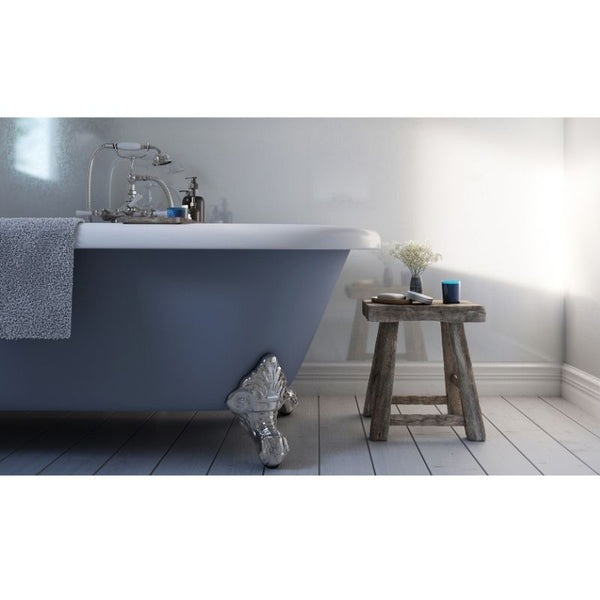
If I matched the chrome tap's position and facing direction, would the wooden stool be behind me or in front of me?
in front

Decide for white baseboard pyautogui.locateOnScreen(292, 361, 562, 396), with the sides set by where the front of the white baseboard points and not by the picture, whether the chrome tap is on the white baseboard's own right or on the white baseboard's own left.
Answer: on the white baseboard's own right

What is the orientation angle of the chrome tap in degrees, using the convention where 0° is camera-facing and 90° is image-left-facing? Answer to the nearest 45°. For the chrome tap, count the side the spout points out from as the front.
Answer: approximately 0°

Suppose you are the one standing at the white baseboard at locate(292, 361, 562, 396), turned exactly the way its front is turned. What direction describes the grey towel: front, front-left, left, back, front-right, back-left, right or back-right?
front-right
